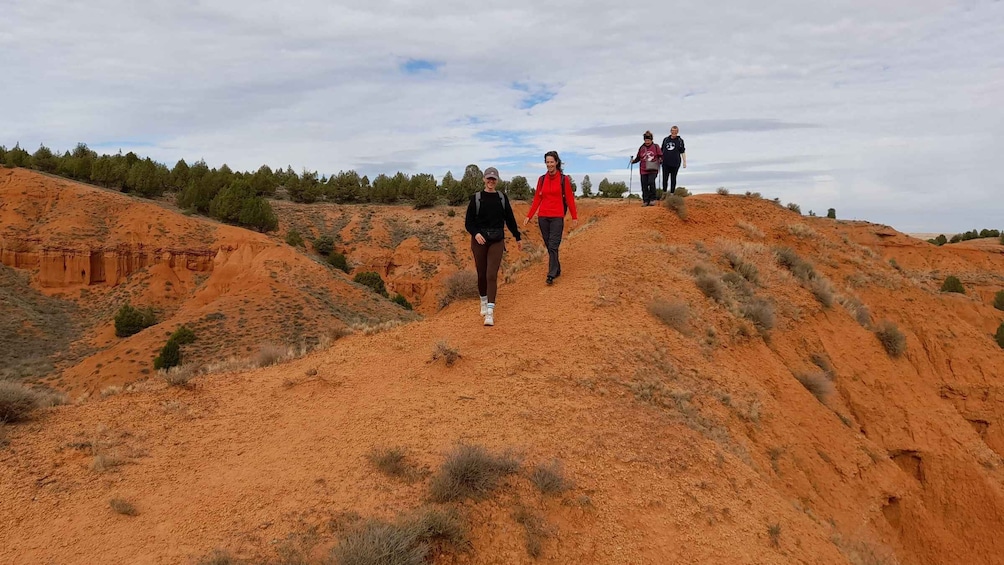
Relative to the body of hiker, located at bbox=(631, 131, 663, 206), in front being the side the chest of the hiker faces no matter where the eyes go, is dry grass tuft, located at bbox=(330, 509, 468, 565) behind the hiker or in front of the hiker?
in front

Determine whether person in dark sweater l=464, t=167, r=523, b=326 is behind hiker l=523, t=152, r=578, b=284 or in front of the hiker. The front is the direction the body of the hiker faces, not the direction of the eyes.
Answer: in front

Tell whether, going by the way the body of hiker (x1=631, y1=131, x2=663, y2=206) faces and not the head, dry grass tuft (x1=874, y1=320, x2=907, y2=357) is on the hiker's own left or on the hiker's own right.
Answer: on the hiker's own left

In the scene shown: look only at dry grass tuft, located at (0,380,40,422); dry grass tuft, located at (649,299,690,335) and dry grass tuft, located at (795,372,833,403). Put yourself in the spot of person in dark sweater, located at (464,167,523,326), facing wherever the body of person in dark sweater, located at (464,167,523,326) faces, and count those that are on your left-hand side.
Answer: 2

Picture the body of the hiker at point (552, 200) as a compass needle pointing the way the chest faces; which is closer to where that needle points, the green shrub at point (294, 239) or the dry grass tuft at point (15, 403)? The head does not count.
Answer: the dry grass tuft

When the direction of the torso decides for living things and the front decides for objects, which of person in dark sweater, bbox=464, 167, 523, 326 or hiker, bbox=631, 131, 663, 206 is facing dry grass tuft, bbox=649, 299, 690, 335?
the hiker
